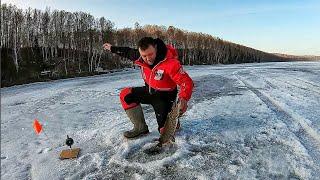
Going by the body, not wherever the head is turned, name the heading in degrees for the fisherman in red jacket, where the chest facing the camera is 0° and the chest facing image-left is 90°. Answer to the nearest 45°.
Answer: approximately 45°

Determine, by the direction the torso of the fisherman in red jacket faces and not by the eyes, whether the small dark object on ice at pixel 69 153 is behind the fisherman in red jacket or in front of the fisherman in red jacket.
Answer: in front
